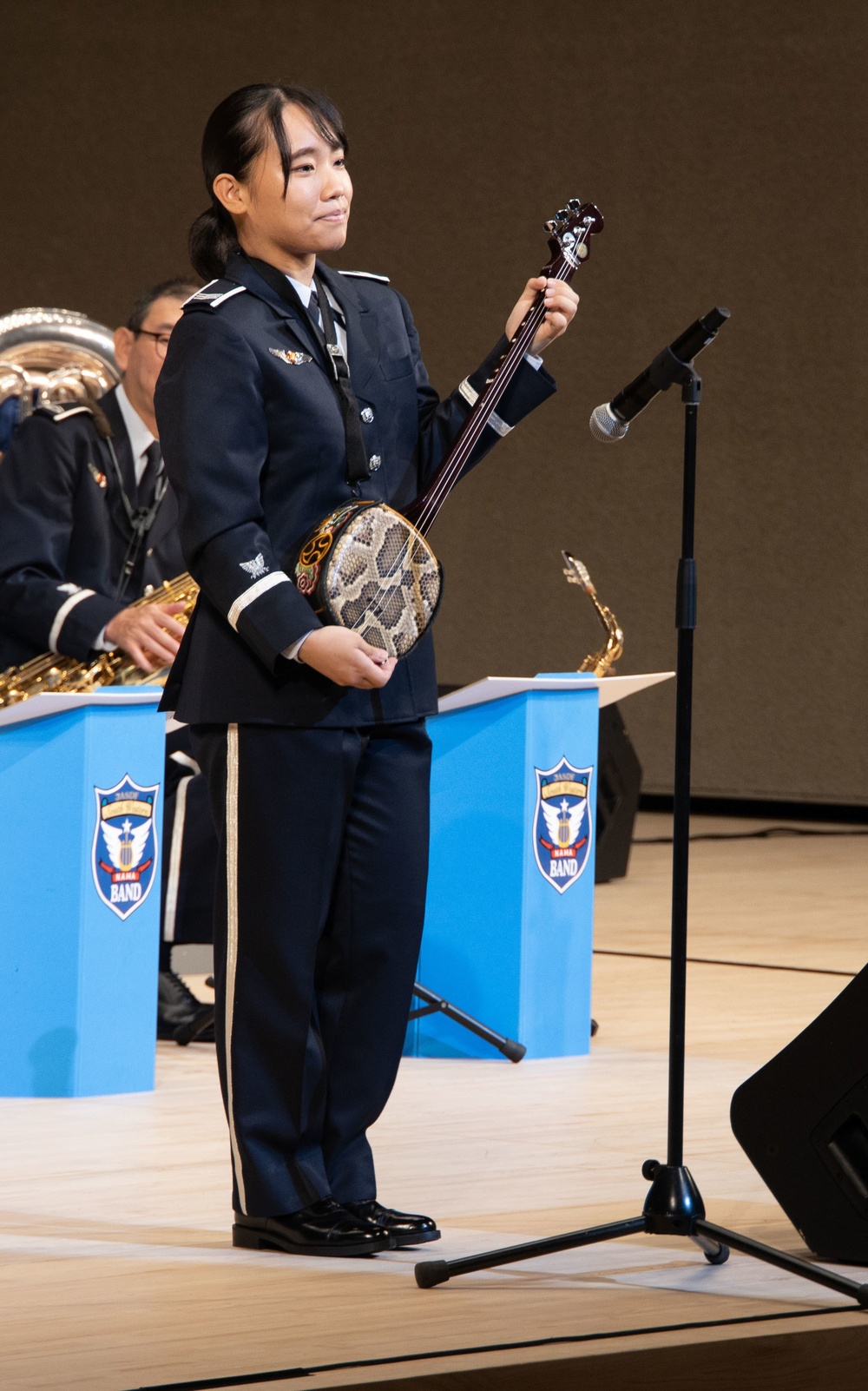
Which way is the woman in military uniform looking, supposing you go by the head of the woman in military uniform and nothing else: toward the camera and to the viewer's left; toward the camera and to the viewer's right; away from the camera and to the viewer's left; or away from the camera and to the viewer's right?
toward the camera and to the viewer's right

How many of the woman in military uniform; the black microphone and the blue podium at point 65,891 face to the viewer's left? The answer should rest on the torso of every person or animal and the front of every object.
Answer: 1

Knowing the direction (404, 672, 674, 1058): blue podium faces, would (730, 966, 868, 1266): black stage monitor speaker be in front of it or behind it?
in front

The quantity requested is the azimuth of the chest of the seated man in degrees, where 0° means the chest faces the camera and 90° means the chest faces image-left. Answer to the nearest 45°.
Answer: approximately 315°

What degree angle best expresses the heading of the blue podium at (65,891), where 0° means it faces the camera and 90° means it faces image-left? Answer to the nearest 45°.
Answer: approximately 315°

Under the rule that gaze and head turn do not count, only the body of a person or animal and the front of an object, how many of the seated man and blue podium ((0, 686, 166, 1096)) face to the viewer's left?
0

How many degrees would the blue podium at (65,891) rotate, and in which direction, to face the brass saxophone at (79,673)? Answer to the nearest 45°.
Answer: approximately 135° to its left

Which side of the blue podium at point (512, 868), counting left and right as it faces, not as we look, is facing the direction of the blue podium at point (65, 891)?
right

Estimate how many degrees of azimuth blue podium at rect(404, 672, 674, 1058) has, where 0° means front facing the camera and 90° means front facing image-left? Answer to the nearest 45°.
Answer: approximately 315°

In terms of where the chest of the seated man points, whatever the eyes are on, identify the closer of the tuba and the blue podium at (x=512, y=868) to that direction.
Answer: the blue podium

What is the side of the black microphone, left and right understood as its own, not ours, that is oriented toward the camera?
left

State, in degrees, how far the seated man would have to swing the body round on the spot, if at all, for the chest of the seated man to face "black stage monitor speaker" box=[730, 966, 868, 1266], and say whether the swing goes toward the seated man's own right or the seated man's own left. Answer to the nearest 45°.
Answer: approximately 45° to the seated man's own right
